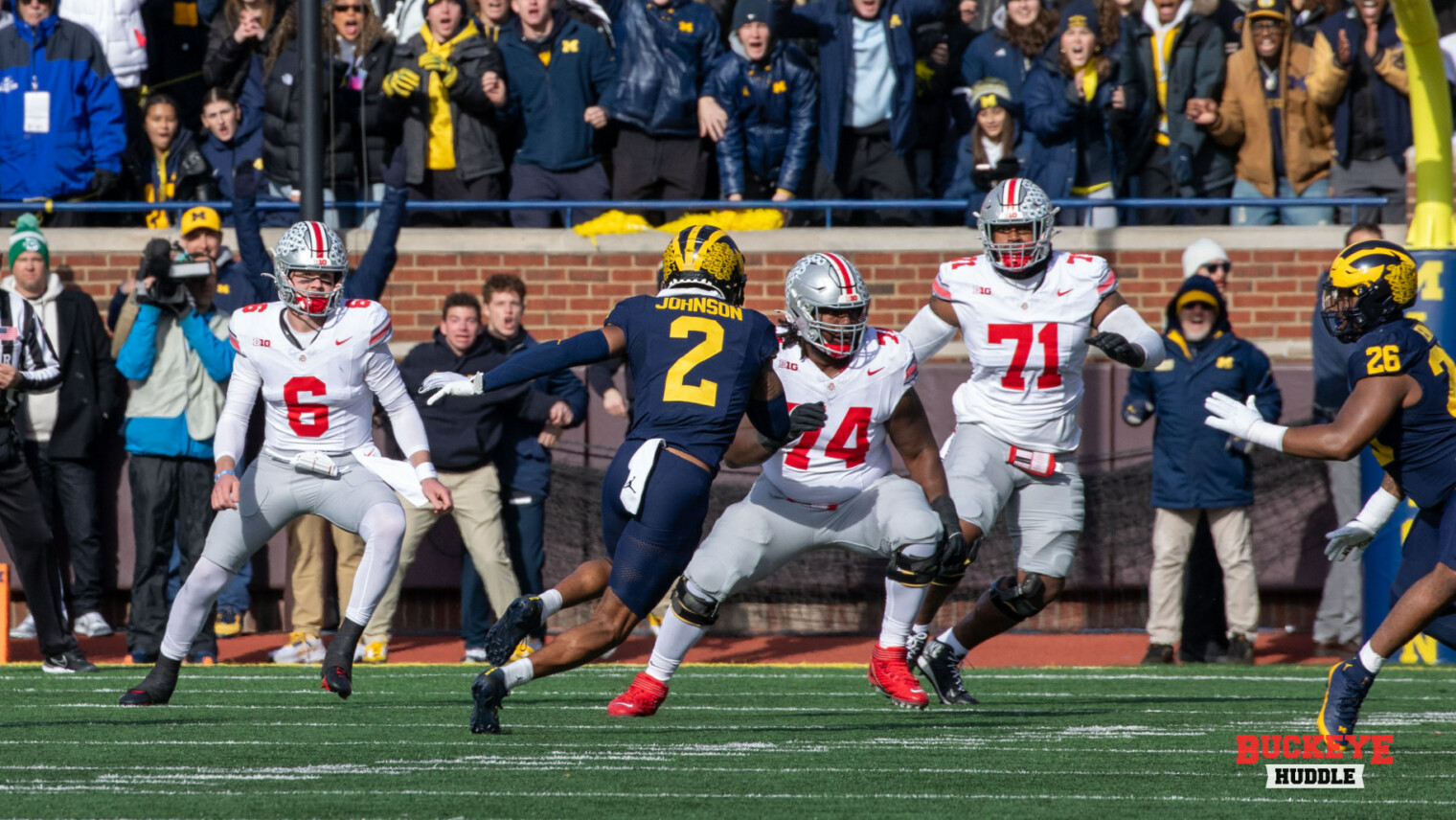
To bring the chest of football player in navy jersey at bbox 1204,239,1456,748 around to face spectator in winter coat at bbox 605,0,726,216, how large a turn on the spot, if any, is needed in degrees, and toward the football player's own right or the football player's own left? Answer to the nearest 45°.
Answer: approximately 45° to the football player's own right

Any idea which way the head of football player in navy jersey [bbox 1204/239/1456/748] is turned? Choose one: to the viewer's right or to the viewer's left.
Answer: to the viewer's left

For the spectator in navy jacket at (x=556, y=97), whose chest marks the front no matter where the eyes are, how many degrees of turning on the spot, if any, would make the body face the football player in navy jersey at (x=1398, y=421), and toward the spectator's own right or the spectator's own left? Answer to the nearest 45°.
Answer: approximately 45° to the spectator's own left

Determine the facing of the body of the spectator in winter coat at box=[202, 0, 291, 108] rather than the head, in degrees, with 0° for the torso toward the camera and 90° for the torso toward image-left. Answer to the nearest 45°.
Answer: approximately 0°

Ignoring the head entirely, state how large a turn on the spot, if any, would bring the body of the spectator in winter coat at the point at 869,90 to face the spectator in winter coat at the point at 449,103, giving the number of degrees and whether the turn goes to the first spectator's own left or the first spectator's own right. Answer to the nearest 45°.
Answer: approximately 90° to the first spectator's own right

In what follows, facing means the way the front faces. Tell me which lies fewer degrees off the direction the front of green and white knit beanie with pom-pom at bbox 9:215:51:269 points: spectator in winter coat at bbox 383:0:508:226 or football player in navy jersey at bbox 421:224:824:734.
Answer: the football player in navy jersey

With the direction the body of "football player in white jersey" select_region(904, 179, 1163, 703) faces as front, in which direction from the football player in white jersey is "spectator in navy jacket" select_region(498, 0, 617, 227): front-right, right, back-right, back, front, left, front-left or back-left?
back-right

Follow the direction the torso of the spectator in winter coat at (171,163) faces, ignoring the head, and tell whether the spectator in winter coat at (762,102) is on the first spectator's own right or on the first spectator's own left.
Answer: on the first spectator's own left

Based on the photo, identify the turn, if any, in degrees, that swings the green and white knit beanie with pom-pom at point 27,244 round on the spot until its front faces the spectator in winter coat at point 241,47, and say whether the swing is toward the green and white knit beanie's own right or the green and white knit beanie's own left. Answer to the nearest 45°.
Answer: approximately 135° to the green and white knit beanie's own left
